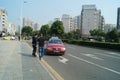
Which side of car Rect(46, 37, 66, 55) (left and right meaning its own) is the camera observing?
front
